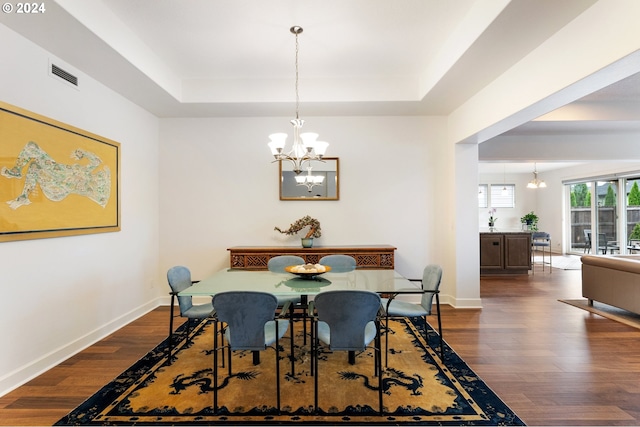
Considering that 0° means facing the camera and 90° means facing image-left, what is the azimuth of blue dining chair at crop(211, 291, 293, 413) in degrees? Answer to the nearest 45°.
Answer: approximately 180°

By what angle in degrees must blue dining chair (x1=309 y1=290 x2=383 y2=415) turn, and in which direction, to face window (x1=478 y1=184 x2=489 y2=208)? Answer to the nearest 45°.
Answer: approximately 45° to its right

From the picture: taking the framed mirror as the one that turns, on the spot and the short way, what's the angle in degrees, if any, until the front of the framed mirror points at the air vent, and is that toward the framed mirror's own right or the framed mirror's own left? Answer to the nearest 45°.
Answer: approximately 45° to the framed mirror's own right

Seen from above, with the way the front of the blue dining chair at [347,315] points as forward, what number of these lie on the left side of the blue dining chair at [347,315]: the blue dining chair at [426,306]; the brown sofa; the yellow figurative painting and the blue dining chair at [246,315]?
2

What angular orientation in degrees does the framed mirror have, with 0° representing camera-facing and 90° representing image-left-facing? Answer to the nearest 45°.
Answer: approximately 0°

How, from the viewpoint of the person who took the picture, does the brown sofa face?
facing away from the viewer and to the right of the viewer

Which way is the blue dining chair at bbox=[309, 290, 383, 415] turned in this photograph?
away from the camera

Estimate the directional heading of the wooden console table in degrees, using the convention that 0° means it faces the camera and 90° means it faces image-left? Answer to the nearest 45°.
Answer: approximately 0°
